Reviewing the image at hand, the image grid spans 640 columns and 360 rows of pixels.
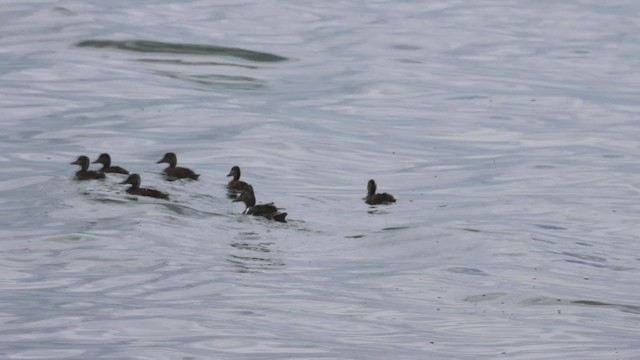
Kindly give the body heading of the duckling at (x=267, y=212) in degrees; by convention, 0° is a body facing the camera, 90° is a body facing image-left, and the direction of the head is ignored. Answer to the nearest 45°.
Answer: approximately 90°
